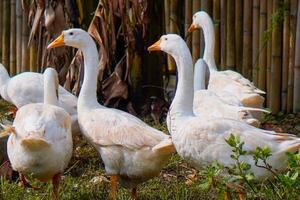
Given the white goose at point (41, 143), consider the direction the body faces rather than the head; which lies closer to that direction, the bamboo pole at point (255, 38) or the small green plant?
the bamboo pole

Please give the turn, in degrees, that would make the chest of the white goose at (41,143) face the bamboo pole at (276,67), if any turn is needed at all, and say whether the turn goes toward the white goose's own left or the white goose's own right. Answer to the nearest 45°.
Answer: approximately 45° to the white goose's own right

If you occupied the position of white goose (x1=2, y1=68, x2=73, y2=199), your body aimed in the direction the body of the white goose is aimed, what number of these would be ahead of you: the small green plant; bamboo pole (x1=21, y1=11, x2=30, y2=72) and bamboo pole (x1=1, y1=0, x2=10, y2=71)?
2

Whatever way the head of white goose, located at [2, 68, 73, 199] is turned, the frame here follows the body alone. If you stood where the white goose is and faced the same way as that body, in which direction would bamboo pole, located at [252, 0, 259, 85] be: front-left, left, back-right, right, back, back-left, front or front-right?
front-right

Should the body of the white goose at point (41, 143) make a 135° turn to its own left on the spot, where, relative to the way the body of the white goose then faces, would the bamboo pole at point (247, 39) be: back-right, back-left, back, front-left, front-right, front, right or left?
back

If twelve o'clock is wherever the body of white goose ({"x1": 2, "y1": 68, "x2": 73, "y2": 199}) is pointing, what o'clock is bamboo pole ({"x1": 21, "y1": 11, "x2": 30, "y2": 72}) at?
The bamboo pole is roughly at 12 o'clock from the white goose.

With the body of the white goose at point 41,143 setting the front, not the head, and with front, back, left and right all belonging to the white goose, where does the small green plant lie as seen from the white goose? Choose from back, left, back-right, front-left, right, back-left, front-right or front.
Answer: back-right

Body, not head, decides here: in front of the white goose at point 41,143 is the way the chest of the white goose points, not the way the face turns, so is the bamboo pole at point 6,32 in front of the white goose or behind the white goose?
in front

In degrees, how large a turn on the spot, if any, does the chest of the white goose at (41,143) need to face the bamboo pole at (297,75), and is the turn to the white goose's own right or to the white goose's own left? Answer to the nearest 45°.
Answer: approximately 45° to the white goose's own right

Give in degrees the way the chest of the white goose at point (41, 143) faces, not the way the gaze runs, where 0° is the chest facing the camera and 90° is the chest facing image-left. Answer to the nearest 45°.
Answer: approximately 180°

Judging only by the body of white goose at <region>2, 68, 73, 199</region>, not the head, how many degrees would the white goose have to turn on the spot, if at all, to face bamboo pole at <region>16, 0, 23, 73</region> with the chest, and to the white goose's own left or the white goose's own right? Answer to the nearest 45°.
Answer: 0° — it already faces it
